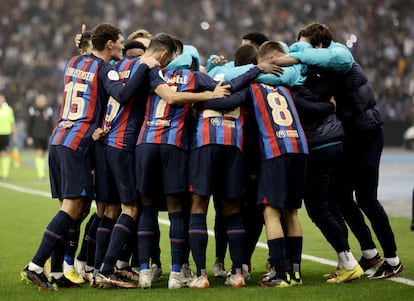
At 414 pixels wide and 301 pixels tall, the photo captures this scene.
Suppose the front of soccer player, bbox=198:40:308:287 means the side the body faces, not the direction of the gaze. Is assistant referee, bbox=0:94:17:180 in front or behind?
in front

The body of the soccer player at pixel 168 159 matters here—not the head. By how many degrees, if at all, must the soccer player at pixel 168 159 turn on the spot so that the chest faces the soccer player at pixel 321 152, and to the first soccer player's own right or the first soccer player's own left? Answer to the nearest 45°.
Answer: approximately 90° to the first soccer player's own right

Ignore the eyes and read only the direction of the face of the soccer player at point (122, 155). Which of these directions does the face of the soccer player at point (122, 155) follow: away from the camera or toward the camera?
away from the camera

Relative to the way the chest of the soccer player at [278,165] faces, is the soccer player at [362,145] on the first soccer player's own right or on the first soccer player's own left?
on the first soccer player's own right

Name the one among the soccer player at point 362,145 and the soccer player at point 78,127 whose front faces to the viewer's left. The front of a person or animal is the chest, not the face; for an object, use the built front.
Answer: the soccer player at point 362,145

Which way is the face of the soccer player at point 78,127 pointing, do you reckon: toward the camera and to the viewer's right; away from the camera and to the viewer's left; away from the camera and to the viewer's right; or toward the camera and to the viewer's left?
away from the camera and to the viewer's right

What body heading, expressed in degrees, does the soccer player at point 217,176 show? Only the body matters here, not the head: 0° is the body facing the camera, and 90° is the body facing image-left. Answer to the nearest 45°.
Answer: approximately 180°

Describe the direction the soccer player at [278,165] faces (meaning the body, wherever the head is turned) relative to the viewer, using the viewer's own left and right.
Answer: facing away from the viewer and to the left of the viewer

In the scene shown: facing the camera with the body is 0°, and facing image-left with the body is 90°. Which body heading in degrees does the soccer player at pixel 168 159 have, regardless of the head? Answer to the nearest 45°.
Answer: approximately 180°

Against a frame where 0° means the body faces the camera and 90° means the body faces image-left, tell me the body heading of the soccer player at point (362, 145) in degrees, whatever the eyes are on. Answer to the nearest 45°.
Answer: approximately 90°
